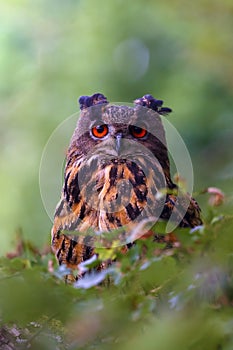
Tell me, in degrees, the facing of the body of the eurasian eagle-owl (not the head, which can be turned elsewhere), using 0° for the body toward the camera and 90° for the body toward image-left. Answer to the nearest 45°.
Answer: approximately 0°
